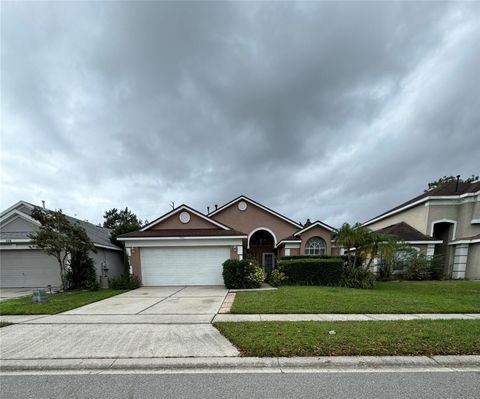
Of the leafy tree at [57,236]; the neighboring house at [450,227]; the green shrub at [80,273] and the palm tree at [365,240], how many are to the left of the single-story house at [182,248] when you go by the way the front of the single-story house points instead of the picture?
2

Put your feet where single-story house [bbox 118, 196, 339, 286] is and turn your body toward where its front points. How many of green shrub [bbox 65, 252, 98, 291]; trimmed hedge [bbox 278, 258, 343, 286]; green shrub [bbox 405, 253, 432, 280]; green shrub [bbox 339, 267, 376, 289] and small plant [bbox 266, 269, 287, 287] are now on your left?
4

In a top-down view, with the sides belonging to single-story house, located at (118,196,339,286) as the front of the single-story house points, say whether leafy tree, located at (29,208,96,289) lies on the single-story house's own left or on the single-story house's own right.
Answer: on the single-story house's own right

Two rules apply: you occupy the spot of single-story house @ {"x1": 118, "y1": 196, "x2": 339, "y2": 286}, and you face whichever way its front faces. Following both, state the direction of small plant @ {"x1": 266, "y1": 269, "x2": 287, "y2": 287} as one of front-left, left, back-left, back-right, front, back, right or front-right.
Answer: left

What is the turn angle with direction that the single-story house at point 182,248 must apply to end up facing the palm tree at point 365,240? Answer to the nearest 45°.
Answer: approximately 90° to its left

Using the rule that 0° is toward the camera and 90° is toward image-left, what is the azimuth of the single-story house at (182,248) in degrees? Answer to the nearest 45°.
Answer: approximately 0°

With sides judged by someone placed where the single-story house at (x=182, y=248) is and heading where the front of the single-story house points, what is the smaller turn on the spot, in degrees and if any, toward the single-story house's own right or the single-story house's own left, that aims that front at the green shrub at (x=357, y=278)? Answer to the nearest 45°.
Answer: approximately 90° to the single-story house's own left

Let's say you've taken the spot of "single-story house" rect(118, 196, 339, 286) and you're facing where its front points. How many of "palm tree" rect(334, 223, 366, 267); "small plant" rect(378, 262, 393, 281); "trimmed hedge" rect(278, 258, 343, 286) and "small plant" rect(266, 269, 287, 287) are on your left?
4

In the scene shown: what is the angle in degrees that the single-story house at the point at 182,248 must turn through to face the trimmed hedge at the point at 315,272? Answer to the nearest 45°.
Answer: approximately 90° to its left

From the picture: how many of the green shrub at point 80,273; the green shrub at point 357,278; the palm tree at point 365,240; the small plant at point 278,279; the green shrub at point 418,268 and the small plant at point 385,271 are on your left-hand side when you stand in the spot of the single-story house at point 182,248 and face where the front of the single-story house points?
5

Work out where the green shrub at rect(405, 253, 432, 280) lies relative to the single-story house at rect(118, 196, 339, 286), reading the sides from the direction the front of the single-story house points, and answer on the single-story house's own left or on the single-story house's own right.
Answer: on the single-story house's own left

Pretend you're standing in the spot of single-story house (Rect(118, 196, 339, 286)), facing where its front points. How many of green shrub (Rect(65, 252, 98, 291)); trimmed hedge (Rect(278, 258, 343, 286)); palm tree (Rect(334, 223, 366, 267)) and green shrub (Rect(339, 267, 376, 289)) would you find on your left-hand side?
3

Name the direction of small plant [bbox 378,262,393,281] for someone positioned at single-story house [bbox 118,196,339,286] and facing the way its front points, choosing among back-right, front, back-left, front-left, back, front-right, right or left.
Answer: left
